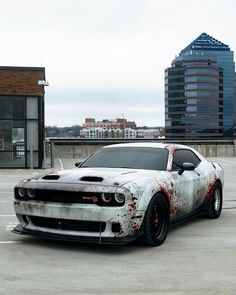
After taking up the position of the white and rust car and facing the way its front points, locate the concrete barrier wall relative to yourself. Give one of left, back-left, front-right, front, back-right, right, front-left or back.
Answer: back-right

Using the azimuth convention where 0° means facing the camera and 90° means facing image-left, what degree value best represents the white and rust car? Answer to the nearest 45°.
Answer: approximately 45°
